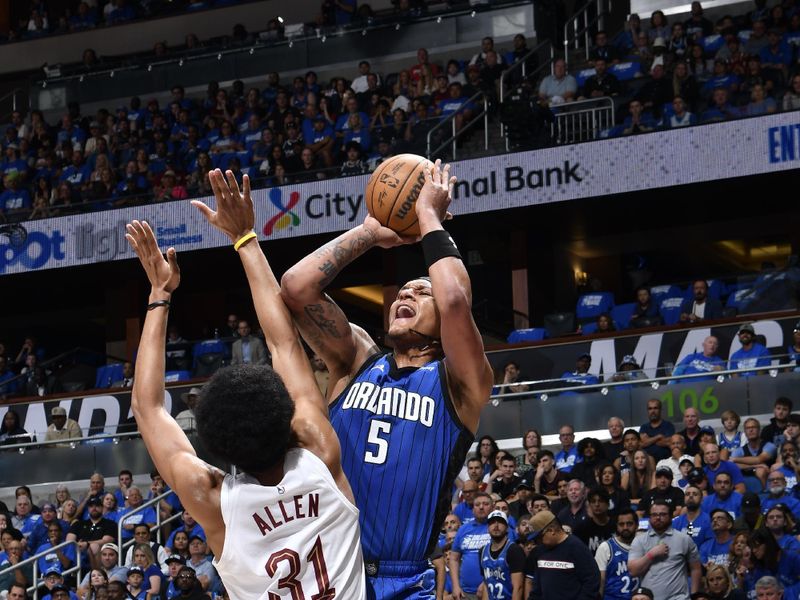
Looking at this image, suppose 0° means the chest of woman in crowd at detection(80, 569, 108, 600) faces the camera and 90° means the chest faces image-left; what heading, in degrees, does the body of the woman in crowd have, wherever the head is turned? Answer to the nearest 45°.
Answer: approximately 45°

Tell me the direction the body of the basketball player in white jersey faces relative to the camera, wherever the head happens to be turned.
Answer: away from the camera

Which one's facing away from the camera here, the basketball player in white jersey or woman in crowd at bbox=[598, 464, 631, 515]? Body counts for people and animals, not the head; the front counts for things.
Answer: the basketball player in white jersey

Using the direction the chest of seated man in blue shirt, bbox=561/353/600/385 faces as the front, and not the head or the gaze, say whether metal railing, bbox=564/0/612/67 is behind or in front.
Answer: behind

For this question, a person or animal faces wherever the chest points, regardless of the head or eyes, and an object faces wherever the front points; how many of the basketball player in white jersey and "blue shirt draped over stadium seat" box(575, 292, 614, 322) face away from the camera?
1

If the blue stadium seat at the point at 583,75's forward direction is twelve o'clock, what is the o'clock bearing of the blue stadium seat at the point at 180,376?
the blue stadium seat at the point at 180,376 is roughly at 1 o'clock from the blue stadium seat at the point at 583,75.

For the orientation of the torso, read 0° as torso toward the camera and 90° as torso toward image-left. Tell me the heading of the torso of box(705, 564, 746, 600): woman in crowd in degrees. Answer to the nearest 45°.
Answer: approximately 45°

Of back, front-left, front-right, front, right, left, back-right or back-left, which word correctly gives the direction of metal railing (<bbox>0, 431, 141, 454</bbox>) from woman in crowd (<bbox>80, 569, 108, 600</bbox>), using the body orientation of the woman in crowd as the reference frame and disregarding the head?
back-right
